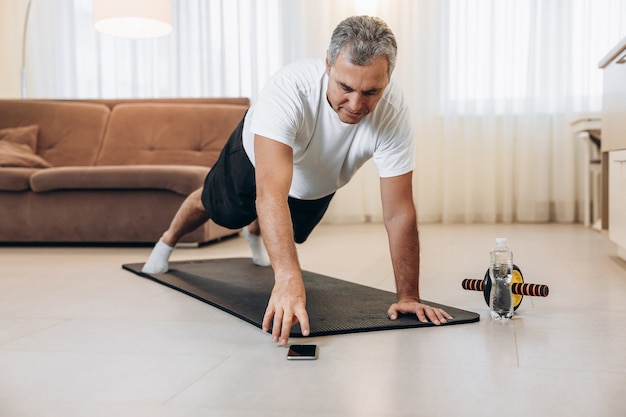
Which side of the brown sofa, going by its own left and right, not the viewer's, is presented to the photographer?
front

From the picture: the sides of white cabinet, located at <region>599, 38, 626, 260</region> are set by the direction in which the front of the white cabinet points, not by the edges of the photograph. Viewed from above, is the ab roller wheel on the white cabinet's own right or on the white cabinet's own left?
on the white cabinet's own left

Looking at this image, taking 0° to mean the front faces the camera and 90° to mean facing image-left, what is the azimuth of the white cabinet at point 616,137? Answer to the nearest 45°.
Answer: approximately 90°

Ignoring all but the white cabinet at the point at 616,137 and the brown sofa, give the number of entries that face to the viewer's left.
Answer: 1

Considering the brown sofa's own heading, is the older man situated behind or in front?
in front

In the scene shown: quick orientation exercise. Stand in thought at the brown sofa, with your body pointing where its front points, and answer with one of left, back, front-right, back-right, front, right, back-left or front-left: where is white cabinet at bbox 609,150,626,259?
front-left

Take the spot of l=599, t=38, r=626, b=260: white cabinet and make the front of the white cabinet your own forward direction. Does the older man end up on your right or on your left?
on your left

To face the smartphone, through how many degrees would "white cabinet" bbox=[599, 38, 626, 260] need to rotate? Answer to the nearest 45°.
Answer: approximately 90° to its left

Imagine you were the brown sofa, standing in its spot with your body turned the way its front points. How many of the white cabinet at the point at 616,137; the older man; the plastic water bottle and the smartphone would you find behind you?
0

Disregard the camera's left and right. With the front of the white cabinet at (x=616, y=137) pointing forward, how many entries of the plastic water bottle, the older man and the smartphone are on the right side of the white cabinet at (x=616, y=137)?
0

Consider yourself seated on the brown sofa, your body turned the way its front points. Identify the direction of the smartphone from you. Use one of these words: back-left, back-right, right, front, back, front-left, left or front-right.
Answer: front

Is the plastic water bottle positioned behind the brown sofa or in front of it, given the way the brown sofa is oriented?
in front

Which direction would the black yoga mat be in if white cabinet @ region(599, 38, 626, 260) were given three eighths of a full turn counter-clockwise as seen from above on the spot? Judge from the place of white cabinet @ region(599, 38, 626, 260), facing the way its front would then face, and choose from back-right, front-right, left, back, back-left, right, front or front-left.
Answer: right
